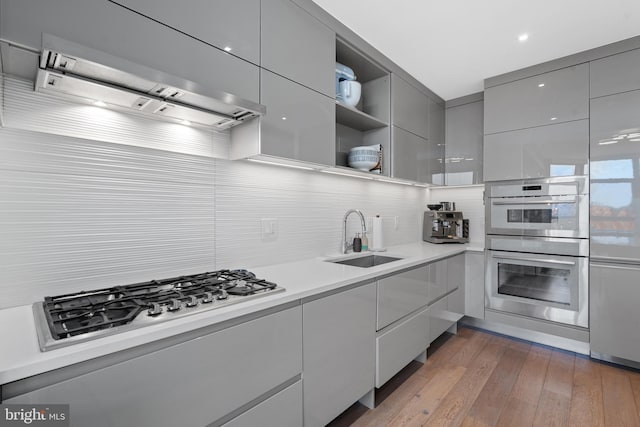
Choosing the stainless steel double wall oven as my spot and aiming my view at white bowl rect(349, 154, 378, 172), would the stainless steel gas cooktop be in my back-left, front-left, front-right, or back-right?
front-left

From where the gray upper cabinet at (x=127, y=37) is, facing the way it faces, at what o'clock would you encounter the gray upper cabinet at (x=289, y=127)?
the gray upper cabinet at (x=289, y=127) is roughly at 10 o'clock from the gray upper cabinet at (x=127, y=37).

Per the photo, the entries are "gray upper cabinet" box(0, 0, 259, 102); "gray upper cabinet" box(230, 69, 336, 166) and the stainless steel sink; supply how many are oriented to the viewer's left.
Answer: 0

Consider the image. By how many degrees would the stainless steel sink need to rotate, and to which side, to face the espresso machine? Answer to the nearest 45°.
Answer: approximately 90° to its left

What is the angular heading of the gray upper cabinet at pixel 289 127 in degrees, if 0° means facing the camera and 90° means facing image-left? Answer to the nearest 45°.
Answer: approximately 315°

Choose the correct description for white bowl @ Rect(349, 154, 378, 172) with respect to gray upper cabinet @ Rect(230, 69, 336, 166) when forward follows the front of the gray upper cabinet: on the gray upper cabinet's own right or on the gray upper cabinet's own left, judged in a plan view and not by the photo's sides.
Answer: on the gray upper cabinet's own left

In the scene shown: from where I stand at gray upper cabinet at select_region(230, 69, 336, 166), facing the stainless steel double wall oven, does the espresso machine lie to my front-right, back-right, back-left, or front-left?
front-left

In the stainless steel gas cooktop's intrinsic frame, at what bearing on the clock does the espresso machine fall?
The espresso machine is roughly at 10 o'clock from the stainless steel gas cooktop.

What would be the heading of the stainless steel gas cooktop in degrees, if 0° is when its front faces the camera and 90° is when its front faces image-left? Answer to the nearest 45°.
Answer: approximately 315°

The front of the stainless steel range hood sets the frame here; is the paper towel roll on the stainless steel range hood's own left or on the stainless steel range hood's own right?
on the stainless steel range hood's own left

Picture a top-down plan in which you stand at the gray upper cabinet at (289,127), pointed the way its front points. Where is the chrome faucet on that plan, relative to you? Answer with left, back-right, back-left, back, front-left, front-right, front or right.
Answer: left

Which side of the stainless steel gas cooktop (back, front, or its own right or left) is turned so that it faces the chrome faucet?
left

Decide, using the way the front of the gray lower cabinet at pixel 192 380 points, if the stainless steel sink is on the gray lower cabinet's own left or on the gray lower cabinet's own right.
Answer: on the gray lower cabinet's own left

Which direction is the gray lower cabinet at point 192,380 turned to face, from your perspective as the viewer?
facing the viewer and to the right of the viewer
